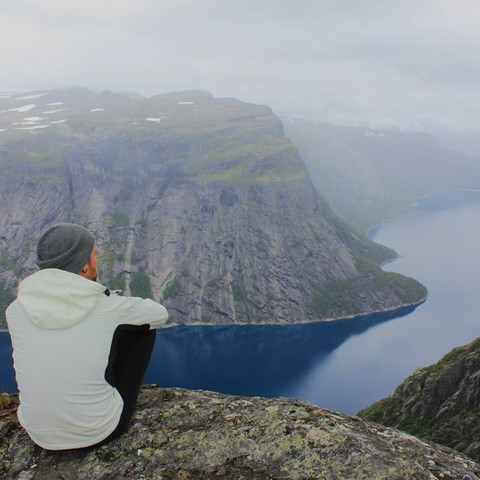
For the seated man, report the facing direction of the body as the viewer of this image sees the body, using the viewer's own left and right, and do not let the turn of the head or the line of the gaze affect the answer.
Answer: facing away from the viewer and to the right of the viewer

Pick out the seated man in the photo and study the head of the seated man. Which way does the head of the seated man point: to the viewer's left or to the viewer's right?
to the viewer's right
